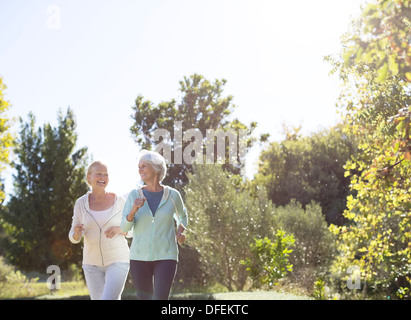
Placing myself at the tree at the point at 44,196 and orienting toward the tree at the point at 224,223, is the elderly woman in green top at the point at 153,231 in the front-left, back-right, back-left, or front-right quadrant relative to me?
front-right

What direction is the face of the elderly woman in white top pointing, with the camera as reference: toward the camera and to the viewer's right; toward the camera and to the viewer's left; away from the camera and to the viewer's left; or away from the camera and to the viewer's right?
toward the camera and to the viewer's right

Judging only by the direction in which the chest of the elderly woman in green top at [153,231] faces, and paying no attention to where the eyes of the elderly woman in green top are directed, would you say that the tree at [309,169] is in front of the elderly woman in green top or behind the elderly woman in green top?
behind

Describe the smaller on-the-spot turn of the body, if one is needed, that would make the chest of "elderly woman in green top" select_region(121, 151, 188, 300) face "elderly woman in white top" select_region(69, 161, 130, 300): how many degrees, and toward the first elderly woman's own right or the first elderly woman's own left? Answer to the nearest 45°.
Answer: approximately 135° to the first elderly woman's own right

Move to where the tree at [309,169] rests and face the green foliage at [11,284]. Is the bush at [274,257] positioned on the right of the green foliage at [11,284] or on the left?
left

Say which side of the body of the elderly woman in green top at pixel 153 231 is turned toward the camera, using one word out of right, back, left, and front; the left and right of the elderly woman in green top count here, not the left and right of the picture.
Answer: front

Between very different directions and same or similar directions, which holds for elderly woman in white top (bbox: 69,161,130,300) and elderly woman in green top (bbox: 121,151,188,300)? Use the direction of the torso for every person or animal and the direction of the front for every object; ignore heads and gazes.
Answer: same or similar directions

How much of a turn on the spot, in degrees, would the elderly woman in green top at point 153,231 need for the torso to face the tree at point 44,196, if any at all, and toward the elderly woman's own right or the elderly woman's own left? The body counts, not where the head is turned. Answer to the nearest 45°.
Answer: approximately 180°

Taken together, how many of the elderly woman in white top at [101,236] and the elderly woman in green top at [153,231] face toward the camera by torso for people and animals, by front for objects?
2

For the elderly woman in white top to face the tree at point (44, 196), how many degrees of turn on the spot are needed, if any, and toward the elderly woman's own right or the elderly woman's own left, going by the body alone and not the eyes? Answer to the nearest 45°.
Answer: approximately 180°

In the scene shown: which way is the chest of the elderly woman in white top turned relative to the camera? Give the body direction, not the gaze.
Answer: toward the camera

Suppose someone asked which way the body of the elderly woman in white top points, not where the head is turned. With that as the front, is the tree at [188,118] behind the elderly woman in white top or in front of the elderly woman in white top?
behind
